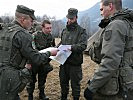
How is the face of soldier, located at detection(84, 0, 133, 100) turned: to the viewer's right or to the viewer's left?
to the viewer's left

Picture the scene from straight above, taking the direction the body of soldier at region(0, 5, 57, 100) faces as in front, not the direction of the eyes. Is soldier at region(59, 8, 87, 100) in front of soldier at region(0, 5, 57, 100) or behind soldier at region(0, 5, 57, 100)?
in front

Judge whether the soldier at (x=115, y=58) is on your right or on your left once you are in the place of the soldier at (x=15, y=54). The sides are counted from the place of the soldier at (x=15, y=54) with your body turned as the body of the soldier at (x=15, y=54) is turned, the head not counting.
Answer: on your right

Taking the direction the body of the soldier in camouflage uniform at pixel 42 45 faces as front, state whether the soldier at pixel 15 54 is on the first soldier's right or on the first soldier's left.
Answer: on the first soldier's right

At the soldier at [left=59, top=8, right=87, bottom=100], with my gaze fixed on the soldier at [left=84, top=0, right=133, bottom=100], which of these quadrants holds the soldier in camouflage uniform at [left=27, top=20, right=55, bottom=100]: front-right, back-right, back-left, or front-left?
back-right

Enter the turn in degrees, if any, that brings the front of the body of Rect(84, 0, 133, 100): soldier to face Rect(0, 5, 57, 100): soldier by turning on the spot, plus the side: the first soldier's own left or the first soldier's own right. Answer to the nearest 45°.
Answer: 0° — they already face them

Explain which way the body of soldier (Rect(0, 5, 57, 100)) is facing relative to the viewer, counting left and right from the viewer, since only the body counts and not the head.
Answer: facing away from the viewer and to the right of the viewer

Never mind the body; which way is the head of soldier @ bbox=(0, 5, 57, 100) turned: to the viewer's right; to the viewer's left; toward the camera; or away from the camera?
to the viewer's right

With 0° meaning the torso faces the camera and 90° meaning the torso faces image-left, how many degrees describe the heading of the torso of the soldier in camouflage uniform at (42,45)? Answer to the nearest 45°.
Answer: approximately 315°

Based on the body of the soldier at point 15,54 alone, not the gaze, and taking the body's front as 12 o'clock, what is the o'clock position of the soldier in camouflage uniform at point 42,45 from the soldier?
The soldier in camouflage uniform is roughly at 11 o'clock from the soldier.

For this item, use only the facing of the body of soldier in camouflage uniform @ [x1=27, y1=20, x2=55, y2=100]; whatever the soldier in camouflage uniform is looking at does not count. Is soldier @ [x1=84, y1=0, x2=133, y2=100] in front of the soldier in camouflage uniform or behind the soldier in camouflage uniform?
in front

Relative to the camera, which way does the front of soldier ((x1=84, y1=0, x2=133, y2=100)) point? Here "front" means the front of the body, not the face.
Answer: to the viewer's left
